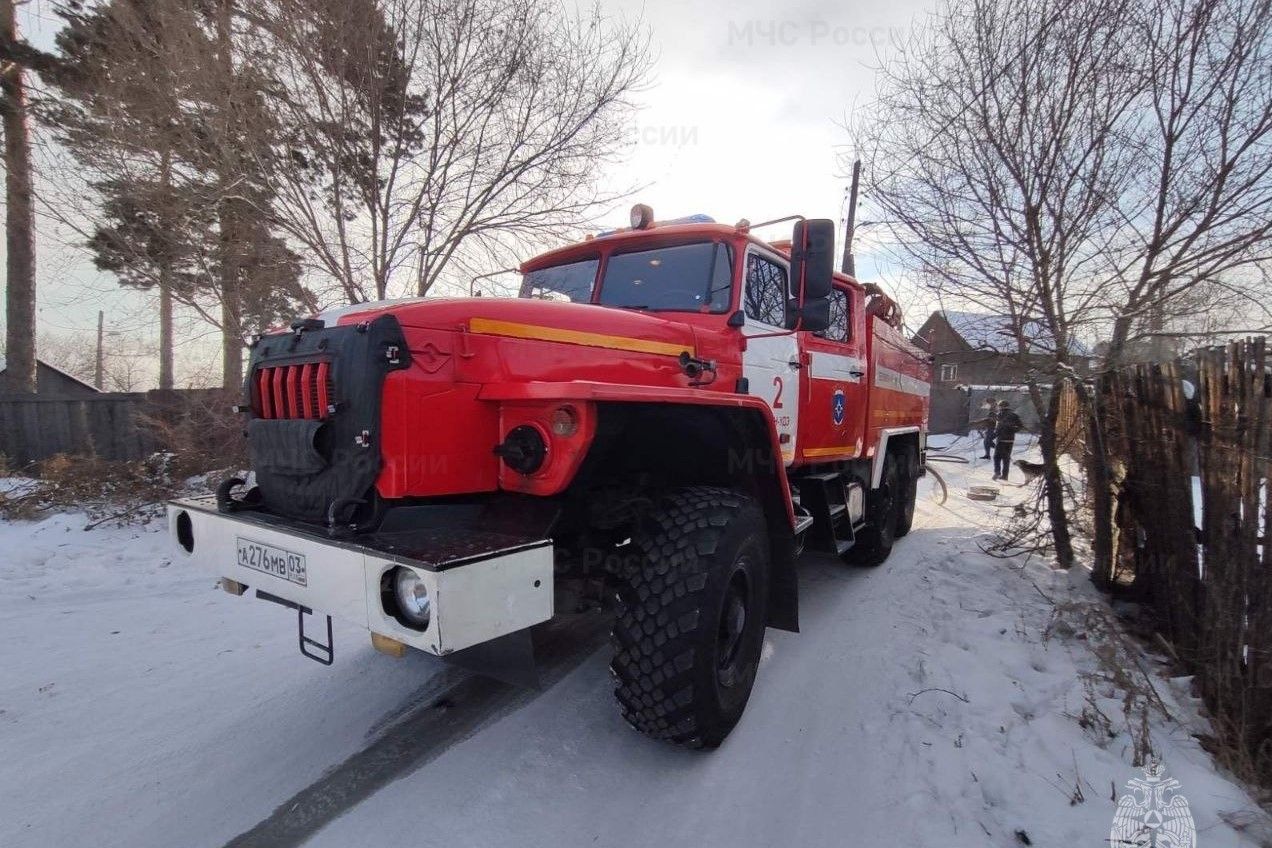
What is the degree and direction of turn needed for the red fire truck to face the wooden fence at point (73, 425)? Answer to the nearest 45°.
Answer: approximately 90° to its right

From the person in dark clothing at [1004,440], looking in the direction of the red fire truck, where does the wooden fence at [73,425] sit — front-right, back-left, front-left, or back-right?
front-right

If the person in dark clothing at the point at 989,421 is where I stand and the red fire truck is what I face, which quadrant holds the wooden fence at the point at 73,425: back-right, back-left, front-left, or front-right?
front-right

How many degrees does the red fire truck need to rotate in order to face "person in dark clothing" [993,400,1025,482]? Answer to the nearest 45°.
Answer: approximately 180°

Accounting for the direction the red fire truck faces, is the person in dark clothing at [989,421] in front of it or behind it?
behind

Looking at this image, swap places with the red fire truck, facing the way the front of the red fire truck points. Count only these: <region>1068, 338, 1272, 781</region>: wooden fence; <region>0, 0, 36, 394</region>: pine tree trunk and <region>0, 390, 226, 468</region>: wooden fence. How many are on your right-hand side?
2

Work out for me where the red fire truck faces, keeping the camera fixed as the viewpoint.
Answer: facing the viewer and to the left of the viewer

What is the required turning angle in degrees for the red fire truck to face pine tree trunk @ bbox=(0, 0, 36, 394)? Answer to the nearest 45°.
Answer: approximately 90° to its right

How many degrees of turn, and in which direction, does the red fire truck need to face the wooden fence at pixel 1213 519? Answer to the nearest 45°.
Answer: approximately 135° to its left

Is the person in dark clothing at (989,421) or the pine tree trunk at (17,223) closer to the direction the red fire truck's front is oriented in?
the pine tree trunk

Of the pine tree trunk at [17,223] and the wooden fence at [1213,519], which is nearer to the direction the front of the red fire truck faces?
the pine tree trunk
